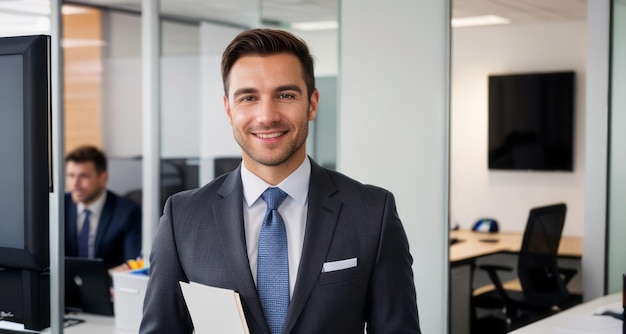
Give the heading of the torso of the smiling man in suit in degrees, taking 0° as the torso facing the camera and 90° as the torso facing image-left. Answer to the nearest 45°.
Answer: approximately 0°

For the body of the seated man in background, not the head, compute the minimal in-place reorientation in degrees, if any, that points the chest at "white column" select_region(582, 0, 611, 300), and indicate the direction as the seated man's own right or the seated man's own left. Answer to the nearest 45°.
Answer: approximately 90° to the seated man's own left

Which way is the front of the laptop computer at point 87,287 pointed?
away from the camera

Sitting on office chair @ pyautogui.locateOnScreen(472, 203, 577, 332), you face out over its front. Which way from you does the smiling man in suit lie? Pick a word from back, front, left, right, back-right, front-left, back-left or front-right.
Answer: back-left

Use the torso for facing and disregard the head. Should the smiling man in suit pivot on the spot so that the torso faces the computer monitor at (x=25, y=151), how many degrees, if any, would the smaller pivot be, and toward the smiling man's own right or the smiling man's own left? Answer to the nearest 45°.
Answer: approximately 90° to the smiling man's own right

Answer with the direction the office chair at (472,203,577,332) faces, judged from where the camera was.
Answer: facing away from the viewer and to the left of the viewer
